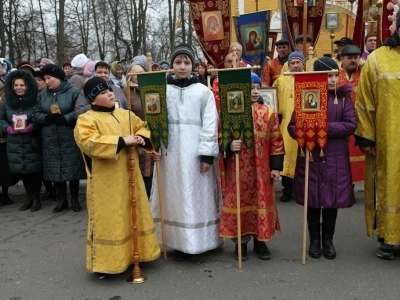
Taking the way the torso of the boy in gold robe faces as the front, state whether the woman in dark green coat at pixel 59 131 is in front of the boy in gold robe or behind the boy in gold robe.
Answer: behind

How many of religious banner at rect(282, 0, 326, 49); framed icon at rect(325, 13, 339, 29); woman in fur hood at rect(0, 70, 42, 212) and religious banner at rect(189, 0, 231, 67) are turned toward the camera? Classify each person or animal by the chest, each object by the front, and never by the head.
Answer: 4

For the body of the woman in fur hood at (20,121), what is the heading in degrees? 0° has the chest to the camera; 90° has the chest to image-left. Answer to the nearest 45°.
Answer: approximately 0°

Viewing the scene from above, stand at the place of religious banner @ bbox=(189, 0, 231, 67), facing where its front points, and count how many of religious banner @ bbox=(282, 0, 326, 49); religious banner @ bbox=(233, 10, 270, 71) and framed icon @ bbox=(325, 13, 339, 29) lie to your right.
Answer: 0

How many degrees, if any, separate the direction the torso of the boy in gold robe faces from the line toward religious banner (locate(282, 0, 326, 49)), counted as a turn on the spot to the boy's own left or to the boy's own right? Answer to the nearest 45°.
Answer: approximately 90° to the boy's own left

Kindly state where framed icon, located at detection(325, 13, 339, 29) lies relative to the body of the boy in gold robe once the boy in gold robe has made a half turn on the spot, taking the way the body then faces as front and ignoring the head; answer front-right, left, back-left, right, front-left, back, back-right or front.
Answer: right

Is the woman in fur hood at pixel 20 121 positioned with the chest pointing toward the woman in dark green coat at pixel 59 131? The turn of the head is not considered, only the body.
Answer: no

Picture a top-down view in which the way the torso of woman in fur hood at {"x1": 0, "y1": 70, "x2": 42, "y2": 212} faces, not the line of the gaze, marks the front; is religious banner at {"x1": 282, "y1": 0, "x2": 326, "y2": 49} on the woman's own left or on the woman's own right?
on the woman's own left

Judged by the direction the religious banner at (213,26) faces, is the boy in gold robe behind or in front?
in front

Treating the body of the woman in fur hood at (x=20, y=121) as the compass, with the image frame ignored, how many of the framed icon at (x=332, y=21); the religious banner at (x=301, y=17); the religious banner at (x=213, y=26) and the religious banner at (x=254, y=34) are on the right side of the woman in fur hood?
0

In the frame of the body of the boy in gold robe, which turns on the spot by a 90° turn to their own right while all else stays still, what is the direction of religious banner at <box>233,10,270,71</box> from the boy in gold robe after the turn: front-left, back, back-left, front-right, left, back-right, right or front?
back

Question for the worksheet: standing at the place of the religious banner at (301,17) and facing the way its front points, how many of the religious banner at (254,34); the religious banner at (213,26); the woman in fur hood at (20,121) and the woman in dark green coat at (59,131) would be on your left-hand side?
0

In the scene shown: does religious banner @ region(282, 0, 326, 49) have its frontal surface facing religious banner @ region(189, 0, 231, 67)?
no

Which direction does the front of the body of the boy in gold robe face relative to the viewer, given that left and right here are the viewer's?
facing the viewer and to the right of the viewer

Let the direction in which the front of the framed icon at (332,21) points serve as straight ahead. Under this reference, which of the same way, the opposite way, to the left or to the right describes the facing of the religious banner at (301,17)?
the same way

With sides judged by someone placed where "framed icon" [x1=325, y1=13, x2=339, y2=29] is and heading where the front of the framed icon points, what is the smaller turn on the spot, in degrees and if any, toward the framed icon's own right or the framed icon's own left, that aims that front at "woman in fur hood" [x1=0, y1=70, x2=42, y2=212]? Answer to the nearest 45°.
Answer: approximately 45° to the framed icon's own right

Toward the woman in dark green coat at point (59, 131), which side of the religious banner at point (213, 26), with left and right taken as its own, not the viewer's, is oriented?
right

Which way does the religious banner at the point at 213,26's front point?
toward the camera
